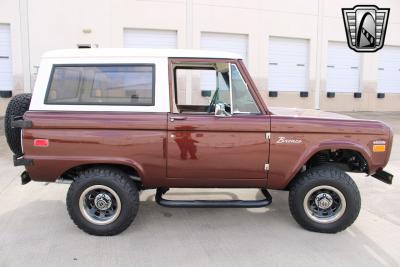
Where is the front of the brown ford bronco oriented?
to the viewer's right

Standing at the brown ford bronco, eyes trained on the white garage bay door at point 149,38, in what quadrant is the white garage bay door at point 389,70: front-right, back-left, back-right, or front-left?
front-right

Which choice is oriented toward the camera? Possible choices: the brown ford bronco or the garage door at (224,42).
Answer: the garage door

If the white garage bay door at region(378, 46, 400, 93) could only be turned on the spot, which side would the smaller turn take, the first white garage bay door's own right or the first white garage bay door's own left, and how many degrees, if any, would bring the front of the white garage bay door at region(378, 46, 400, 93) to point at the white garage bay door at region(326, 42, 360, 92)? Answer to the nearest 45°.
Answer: approximately 45° to the first white garage bay door's own right

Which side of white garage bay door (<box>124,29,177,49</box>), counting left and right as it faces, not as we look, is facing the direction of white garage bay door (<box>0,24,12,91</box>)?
right

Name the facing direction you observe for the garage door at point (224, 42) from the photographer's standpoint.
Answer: facing the viewer

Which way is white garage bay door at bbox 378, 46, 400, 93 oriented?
toward the camera

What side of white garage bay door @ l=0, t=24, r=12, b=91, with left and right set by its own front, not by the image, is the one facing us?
front

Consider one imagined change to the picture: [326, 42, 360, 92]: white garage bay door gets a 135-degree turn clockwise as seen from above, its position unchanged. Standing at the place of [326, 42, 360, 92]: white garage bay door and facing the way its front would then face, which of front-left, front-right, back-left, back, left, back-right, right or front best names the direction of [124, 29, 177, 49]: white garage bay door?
left

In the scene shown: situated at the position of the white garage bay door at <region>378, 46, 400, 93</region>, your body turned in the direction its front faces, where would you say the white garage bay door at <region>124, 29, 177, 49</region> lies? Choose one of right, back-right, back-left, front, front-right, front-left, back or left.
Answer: front-right

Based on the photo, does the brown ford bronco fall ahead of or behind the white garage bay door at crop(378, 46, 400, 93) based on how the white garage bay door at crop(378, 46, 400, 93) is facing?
ahead

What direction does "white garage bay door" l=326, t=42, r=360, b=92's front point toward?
toward the camera

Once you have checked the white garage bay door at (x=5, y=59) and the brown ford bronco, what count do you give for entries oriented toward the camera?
1

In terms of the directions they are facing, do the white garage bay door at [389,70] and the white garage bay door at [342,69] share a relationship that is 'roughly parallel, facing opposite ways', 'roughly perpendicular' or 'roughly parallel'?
roughly parallel

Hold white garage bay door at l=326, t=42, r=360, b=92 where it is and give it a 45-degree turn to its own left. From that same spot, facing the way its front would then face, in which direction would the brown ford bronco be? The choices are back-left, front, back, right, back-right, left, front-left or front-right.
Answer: front-right

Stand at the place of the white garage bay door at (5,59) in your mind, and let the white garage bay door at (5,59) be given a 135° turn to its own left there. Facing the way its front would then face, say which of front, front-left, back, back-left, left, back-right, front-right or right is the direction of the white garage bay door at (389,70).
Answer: front-right

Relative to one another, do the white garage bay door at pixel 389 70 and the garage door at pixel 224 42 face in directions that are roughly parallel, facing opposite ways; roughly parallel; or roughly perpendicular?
roughly parallel

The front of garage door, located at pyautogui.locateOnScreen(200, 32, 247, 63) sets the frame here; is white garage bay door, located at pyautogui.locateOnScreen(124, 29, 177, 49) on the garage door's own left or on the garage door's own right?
on the garage door's own right
